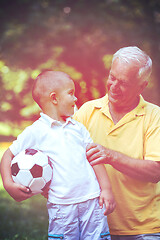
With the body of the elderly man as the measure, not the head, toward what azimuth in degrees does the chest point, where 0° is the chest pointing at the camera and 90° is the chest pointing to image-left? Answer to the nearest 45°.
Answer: approximately 45°

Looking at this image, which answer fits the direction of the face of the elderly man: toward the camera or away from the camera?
toward the camera

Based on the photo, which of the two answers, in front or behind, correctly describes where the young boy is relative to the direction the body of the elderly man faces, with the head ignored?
in front

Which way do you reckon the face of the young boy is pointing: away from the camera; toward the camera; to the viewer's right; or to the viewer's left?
to the viewer's right
